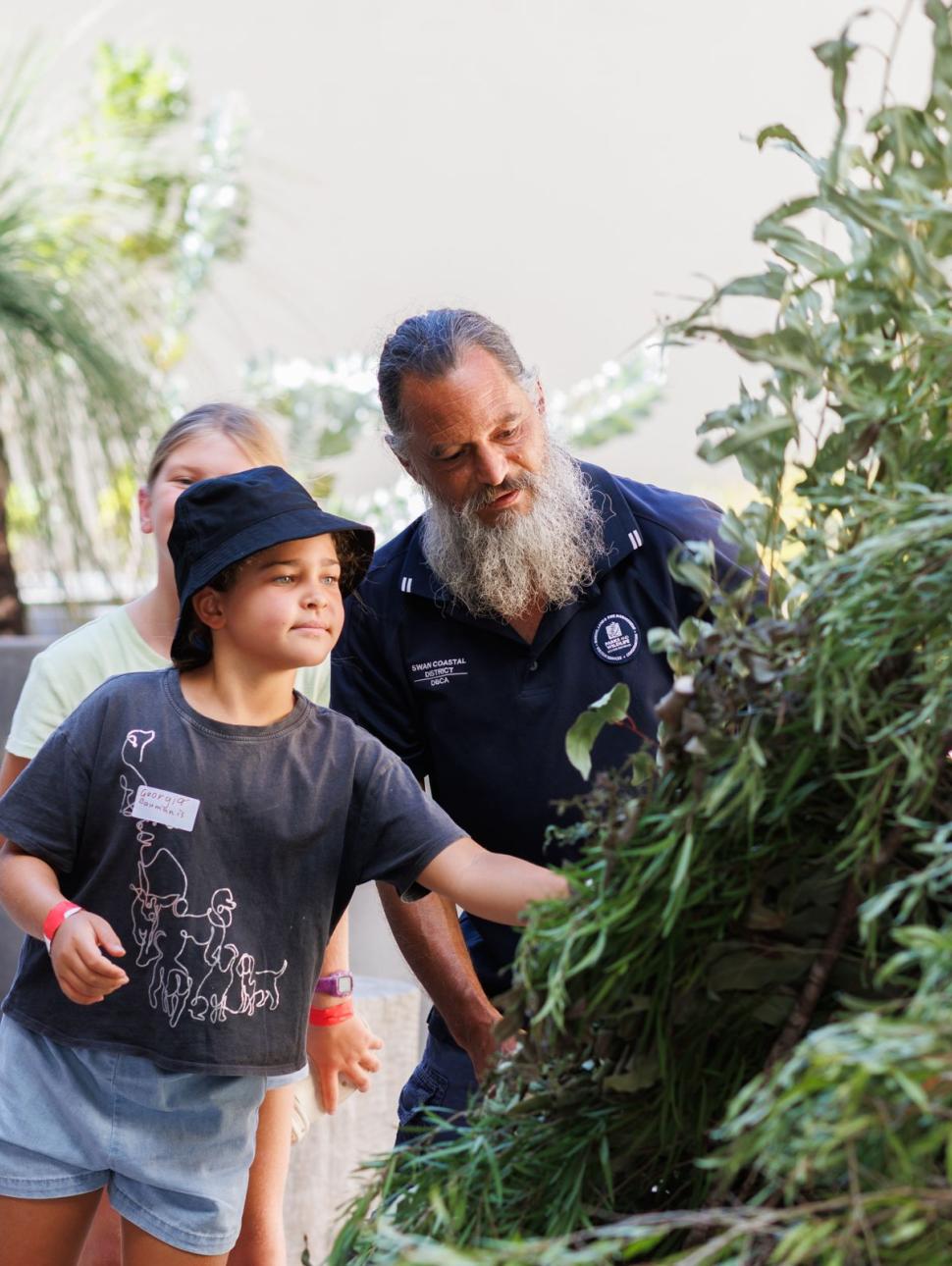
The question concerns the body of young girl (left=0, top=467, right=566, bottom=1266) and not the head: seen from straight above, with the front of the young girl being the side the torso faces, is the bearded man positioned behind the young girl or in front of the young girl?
behind

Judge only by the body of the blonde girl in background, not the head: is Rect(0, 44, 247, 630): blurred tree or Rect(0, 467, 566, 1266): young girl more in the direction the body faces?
the young girl

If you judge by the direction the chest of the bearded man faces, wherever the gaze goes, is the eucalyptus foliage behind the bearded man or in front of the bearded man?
in front

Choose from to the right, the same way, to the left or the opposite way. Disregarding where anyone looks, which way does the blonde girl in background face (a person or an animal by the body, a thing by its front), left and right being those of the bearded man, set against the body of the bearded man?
the same way

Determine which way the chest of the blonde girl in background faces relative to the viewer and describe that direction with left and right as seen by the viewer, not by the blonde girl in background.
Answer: facing the viewer

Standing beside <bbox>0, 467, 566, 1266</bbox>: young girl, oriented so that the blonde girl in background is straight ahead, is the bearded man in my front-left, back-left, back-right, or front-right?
front-right

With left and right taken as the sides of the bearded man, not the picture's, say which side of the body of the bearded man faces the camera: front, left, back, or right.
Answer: front

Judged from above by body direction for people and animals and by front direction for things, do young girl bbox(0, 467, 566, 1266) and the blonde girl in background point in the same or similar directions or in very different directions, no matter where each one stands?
same or similar directions

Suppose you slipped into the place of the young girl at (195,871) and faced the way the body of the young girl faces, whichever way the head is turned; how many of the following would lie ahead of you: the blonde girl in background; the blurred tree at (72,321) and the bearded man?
0

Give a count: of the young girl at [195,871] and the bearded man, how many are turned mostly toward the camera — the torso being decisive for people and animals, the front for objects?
2

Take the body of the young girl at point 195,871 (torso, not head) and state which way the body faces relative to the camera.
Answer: toward the camera

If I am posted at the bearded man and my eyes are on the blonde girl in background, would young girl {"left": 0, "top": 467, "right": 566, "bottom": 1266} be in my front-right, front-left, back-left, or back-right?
front-left

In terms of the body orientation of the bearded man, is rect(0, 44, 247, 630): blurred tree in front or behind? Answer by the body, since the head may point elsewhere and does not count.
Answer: behind

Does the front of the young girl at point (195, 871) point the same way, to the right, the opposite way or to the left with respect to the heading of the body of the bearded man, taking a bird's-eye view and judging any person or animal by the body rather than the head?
the same way

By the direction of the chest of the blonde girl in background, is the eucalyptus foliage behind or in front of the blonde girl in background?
in front
